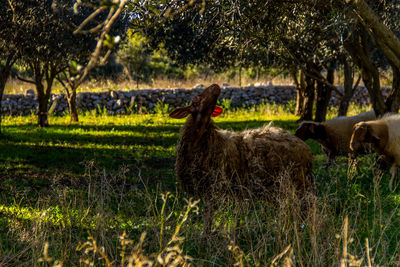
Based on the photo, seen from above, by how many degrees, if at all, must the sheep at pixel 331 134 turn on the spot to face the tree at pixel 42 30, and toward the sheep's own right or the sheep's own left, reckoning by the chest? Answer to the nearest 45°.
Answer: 0° — it already faces it

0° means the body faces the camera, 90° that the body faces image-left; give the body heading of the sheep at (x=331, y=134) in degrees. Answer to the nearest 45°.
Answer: approximately 90°

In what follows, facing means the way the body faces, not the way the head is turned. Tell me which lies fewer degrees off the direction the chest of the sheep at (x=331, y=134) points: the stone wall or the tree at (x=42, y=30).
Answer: the tree

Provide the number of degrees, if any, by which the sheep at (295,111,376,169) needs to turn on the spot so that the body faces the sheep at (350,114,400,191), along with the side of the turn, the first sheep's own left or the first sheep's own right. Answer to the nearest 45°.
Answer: approximately 135° to the first sheep's own left

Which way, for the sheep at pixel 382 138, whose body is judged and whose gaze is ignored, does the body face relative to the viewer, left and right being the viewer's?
facing to the left of the viewer

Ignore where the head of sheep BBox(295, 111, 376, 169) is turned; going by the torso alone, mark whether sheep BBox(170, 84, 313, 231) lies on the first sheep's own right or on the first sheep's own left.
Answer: on the first sheep's own left

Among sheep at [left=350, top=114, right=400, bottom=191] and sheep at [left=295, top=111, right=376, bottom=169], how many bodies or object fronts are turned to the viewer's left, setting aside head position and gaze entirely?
2

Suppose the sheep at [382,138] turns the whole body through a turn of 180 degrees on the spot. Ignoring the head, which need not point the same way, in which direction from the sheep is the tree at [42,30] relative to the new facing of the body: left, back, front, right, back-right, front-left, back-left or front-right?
back
